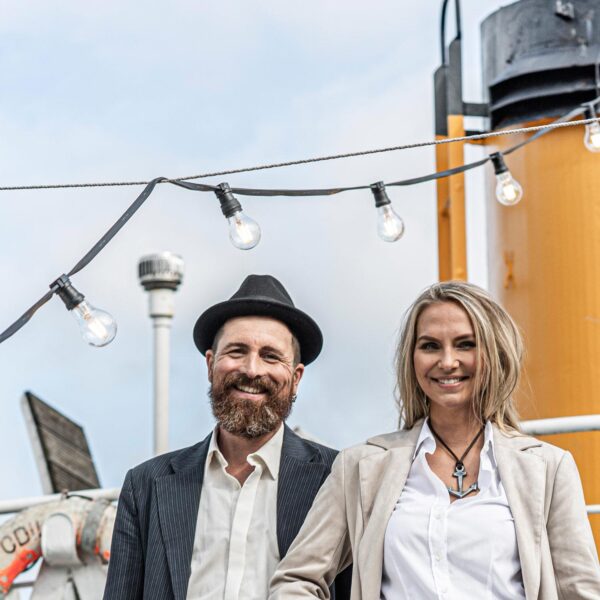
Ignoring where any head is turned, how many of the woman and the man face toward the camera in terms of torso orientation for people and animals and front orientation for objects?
2

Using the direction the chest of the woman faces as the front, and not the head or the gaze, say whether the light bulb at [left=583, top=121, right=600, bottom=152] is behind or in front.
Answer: behind

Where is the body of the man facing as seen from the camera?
toward the camera

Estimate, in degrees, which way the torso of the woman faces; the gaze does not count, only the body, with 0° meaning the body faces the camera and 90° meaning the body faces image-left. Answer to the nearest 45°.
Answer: approximately 0°

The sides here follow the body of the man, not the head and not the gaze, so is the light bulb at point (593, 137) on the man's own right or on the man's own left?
on the man's own left
